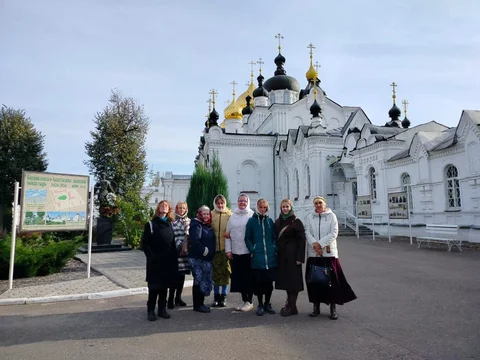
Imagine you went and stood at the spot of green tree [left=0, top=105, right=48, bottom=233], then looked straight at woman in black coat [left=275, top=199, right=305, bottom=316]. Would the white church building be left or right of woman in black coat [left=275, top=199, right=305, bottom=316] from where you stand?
left

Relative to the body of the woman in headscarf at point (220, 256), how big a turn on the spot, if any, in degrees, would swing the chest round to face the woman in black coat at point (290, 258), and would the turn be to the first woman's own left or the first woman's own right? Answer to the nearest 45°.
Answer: approximately 45° to the first woman's own left

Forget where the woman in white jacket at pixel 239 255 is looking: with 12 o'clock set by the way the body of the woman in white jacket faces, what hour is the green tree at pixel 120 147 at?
The green tree is roughly at 5 o'clock from the woman in white jacket.

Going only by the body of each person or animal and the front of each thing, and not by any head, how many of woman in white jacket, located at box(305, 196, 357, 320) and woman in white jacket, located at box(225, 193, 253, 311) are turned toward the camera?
2

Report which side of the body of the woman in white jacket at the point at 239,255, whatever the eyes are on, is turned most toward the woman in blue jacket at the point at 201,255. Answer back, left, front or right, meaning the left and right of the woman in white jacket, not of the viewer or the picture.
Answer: right

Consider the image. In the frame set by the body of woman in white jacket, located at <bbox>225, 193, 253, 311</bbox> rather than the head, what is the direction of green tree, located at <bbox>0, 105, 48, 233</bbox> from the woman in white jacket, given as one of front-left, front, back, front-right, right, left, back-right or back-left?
back-right

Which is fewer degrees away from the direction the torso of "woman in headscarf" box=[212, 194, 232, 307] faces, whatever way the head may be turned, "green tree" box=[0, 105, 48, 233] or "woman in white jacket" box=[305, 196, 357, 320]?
the woman in white jacket
